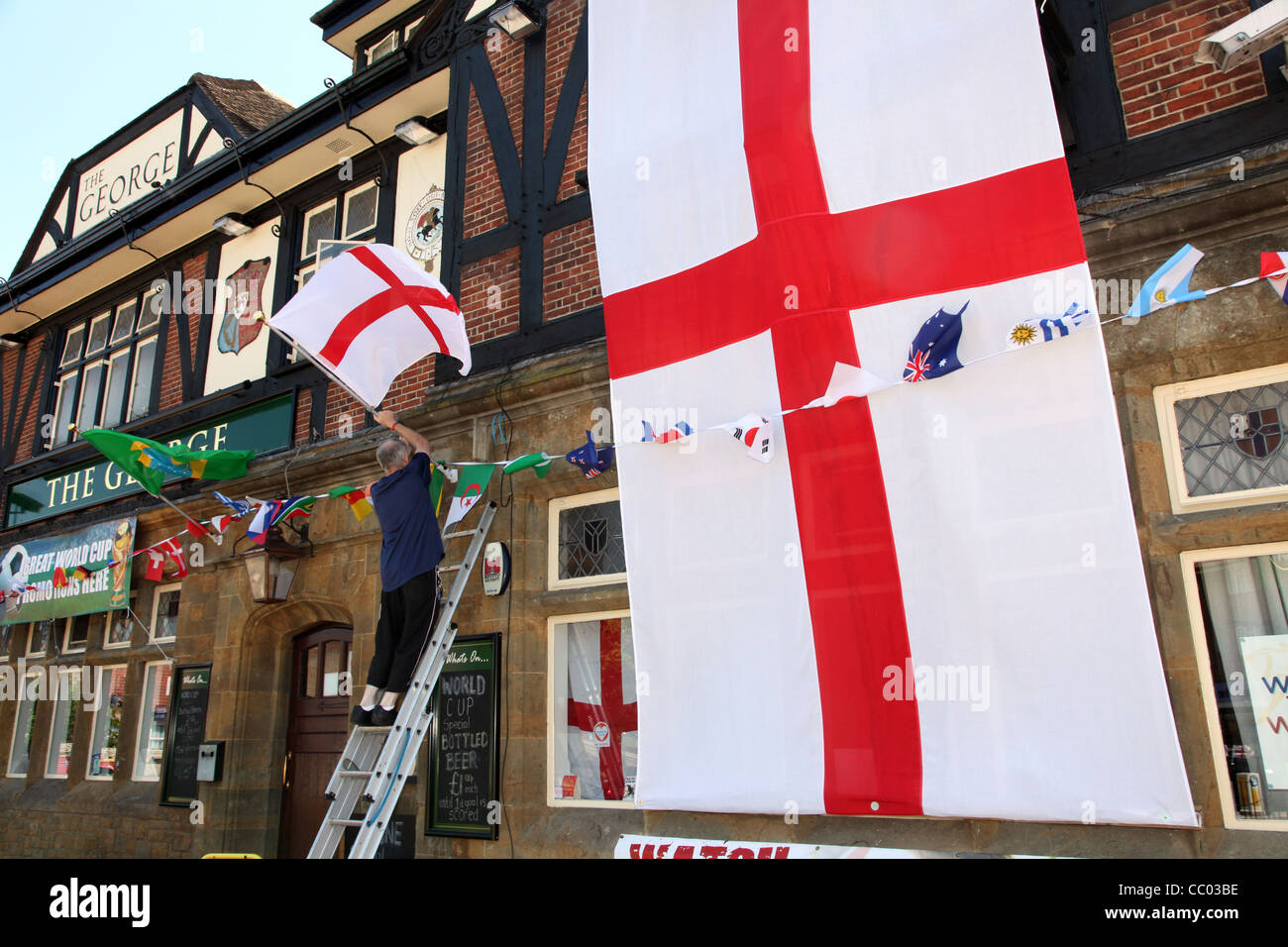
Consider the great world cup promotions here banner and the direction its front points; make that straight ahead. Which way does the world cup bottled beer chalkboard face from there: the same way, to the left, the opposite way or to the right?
the same way

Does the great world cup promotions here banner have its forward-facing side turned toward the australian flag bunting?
no

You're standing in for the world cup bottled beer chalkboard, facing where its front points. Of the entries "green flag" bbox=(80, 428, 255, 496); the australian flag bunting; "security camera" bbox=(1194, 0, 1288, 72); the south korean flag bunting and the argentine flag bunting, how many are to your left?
4

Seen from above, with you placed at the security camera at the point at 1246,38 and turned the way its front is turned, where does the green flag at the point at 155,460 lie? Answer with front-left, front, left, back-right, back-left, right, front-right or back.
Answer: front-right

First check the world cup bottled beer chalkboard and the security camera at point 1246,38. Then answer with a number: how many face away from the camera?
0

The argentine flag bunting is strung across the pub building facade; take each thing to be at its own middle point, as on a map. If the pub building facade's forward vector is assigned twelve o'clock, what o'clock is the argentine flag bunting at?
The argentine flag bunting is roughly at 9 o'clock from the pub building facade.

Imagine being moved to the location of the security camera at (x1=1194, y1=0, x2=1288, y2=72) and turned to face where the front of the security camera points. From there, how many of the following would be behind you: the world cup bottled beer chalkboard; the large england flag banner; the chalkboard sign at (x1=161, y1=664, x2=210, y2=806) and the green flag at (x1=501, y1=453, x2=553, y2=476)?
0

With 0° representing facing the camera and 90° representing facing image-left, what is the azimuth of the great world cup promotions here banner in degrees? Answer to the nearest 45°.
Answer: approximately 45°

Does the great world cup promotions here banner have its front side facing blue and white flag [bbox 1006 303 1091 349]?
no

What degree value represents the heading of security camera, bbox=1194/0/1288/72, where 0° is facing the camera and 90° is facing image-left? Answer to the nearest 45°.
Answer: approximately 45°

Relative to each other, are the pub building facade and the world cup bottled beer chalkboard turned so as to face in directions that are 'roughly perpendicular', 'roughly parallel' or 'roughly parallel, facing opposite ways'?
roughly parallel

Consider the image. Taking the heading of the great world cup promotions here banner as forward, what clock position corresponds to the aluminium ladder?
The aluminium ladder is roughly at 10 o'clock from the great world cup promotions here banner.

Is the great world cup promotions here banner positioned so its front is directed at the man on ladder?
no

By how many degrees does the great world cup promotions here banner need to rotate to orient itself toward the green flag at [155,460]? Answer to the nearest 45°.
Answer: approximately 45° to its left

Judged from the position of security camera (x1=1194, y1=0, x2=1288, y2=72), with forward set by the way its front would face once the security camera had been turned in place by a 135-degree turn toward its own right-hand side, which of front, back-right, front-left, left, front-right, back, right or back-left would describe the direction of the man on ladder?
left

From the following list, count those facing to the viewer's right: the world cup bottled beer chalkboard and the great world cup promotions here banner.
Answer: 0

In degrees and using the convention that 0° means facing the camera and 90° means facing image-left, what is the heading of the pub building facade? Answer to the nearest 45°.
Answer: approximately 45°
